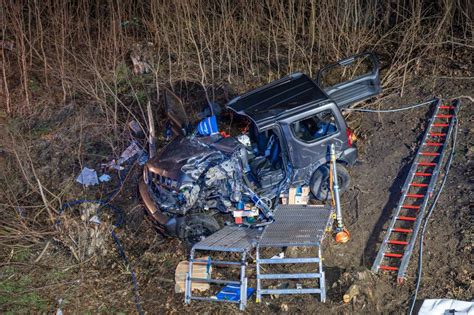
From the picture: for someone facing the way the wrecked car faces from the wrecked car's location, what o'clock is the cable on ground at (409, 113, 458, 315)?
The cable on ground is roughly at 8 o'clock from the wrecked car.

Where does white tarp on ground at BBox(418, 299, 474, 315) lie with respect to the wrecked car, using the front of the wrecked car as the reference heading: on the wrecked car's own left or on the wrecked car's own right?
on the wrecked car's own left

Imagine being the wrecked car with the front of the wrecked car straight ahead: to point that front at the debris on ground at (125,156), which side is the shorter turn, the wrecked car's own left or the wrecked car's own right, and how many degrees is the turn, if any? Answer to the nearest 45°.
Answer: approximately 90° to the wrecked car's own right

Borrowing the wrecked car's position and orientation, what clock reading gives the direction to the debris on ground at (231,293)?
The debris on ground is roughly at 11 o'clock from the wrecked car.

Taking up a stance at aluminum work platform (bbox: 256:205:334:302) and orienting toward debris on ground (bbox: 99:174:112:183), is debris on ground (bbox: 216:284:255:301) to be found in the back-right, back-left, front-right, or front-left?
front-left

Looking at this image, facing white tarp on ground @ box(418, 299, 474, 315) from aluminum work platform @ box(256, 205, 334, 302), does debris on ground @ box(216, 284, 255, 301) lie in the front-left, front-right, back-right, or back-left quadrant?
back-right

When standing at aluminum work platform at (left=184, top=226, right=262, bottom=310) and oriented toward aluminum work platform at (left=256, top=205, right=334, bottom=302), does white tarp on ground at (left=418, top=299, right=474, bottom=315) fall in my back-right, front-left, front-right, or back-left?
front-right

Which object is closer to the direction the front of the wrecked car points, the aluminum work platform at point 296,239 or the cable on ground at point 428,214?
the aluminum work platform

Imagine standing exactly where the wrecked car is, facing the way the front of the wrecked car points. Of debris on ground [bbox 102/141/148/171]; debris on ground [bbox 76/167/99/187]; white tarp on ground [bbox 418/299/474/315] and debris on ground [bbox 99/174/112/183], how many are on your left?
1

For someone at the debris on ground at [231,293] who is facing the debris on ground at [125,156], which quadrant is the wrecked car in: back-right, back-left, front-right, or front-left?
front-right

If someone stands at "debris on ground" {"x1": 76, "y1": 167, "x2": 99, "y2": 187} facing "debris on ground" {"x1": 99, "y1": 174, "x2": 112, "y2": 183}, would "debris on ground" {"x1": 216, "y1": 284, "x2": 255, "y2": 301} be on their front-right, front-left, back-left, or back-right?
front-right

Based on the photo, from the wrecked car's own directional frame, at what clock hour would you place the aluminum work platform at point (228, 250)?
The aluminum work platform is roughly at 11 o'clock from the wrecked car.

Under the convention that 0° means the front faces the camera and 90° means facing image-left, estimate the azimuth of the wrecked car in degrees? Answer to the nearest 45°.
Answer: approximately 45°

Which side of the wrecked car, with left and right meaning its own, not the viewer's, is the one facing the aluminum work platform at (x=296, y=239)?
left
